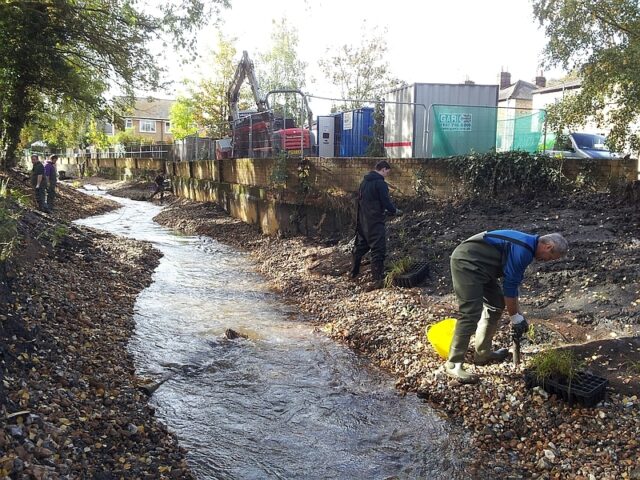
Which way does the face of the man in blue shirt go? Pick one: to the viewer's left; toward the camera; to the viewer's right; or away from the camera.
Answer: to the viewer's right

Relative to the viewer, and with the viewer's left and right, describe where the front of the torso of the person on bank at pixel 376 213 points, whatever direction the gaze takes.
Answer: facing away from the viewer and to the right of the viewer

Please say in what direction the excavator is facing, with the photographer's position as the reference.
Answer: facing away from the viewer and to the left of the viewer

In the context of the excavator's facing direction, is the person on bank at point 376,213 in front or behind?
behind

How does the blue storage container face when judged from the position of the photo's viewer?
facing the viewer and to the left of the viewer

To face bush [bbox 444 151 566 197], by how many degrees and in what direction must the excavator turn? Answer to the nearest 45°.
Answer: approximately 180°

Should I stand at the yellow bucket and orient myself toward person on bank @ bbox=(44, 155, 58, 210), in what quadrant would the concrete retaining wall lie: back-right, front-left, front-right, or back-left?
front-right

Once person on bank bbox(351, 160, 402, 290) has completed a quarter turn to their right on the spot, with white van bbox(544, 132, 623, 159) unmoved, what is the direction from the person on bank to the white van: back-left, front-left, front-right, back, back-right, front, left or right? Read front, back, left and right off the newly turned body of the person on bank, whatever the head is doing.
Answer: left

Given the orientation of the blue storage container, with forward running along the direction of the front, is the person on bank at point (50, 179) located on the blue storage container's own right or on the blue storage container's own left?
on the blue storage container's own right

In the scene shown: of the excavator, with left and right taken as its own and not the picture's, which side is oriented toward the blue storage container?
back

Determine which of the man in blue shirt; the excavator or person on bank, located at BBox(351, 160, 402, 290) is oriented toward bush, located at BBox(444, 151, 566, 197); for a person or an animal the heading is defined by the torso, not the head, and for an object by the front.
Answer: the person on bank

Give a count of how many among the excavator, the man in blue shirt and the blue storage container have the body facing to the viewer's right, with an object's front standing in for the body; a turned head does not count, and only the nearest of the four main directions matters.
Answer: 1

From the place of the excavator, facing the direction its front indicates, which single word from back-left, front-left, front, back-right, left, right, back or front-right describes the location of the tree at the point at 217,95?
front-right

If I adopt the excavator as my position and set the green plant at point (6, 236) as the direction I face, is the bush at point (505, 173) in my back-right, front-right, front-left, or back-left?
front-left

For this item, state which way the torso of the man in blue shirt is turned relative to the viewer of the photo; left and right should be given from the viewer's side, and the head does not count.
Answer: facing to the right of the viewer

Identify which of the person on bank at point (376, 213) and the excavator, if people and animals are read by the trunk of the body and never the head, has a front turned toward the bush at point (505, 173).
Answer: the person on bank
